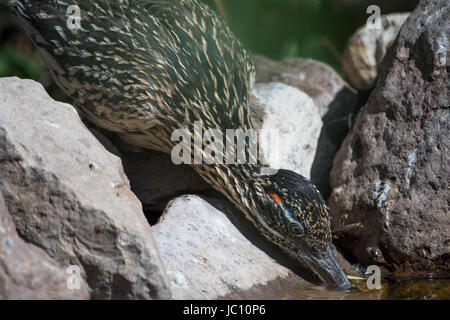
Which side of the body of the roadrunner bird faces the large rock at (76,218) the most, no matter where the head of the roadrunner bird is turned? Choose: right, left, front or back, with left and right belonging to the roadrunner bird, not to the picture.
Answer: right

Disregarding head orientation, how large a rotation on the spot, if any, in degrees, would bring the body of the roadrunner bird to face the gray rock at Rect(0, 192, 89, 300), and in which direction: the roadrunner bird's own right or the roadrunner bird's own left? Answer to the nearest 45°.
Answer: approximately 90° to the roadrunner bird's own right

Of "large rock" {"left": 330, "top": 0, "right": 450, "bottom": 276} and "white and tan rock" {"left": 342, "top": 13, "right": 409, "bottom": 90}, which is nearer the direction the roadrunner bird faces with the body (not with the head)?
the large rock

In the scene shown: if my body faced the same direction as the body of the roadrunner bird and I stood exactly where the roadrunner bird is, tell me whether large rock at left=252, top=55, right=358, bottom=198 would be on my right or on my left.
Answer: on my left

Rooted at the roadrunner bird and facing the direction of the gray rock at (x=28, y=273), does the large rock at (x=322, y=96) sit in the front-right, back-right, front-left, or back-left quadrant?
back-left

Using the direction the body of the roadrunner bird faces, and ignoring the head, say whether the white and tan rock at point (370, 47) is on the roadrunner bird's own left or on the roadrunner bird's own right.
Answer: on the roadrunner bird's own left

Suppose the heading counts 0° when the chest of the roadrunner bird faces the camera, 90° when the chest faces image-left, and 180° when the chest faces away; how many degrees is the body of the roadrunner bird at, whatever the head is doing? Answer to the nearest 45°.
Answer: approximately 270°

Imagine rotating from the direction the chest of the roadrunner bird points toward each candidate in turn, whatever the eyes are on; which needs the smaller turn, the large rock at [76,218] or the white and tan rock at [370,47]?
the white and tan rock
